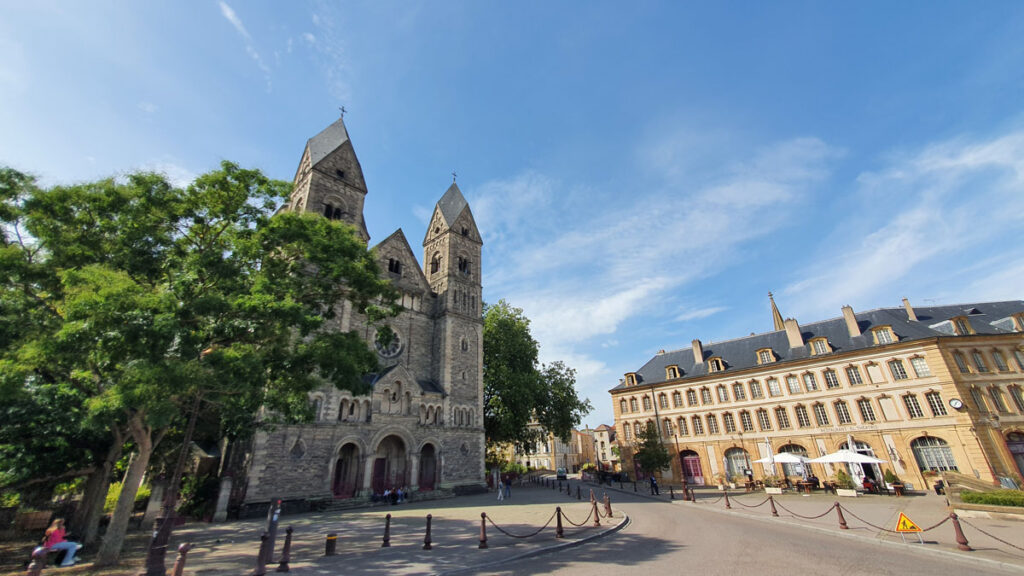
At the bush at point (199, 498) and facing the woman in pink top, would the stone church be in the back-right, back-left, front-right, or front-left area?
back-left

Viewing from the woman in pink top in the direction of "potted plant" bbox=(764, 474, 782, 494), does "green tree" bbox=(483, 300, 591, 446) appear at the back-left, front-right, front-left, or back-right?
front-left

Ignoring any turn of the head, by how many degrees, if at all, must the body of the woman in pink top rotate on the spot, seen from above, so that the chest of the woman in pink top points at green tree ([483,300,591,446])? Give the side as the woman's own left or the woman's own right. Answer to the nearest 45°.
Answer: approximately 45° to the woman's own left

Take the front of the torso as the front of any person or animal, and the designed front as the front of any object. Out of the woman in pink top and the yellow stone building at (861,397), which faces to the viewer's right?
the woman in pink top

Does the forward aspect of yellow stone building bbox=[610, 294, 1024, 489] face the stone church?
yes

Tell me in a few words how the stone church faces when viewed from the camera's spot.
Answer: facing the viewer and to the right of the viewer

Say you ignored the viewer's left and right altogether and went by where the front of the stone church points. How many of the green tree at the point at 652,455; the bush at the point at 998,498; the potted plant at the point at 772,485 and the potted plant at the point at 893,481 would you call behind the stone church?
0

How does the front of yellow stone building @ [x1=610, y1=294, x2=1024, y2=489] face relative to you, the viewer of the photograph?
facing the viewer and to the left of the viewer

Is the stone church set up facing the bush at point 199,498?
no

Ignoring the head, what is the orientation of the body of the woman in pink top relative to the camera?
to the viewer's right

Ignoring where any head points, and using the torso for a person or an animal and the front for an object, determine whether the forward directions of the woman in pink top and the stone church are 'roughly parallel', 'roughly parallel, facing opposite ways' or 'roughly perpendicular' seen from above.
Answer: roughly perpendicular

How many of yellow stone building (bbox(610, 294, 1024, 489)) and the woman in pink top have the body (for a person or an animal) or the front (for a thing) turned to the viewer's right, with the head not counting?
1

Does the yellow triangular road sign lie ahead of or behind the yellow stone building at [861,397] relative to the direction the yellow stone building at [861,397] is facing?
ahead

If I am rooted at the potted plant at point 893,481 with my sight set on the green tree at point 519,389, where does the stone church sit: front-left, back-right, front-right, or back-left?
front-left
